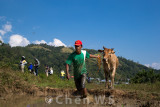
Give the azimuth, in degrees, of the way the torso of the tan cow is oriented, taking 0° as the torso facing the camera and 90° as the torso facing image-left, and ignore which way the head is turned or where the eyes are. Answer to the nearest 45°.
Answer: approximately 0°
